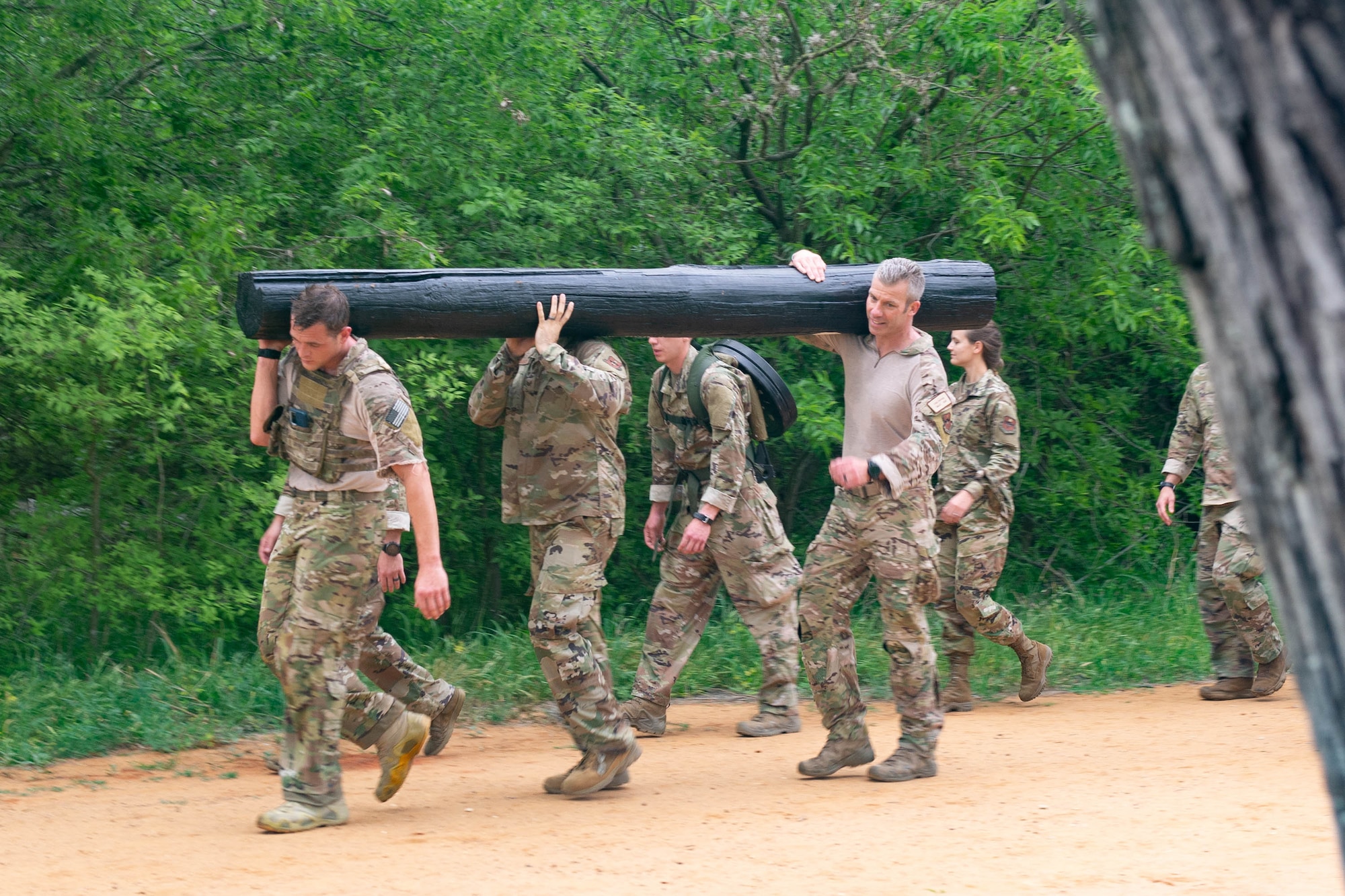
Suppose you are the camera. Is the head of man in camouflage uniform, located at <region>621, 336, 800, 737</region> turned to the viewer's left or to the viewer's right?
to the viewer's left

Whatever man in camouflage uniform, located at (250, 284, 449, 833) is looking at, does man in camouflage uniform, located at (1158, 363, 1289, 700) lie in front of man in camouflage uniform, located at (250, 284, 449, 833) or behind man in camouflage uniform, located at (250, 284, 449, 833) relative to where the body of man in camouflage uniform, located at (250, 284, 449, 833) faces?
behind

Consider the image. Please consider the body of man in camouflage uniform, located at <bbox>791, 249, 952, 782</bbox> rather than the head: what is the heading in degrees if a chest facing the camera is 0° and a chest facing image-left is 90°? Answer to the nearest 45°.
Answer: approximately 45°

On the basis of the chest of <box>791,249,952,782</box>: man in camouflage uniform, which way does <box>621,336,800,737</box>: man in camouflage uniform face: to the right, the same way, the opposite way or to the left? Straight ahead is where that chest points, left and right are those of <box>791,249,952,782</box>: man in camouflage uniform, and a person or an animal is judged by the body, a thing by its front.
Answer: the same way

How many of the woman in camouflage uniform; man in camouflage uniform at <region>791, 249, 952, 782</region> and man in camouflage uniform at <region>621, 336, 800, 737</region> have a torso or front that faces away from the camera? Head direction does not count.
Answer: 0

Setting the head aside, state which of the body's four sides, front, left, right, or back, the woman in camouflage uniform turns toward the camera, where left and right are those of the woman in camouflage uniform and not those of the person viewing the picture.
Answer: left

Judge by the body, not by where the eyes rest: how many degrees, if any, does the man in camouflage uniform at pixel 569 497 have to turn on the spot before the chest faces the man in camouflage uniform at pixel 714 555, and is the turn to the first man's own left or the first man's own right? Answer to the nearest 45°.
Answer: approximately 180°

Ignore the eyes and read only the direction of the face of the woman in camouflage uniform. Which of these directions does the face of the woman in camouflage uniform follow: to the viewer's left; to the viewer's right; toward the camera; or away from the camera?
to the viewer's left

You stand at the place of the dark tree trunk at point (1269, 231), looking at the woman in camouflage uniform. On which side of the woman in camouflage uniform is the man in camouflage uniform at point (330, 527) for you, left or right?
left

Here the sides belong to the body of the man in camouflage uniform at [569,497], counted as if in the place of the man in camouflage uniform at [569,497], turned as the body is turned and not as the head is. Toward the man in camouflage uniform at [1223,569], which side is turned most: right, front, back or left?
back

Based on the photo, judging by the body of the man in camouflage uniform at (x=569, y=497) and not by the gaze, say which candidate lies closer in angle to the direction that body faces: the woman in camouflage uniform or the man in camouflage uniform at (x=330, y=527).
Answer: the man in camouflage uniform

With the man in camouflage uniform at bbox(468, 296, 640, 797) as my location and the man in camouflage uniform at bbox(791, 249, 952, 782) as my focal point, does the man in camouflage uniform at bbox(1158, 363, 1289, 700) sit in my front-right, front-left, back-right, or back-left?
front-left

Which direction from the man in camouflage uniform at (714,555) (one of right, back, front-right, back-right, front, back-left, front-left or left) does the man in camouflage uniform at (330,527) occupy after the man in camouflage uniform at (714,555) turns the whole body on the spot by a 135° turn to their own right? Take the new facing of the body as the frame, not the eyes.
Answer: back-left

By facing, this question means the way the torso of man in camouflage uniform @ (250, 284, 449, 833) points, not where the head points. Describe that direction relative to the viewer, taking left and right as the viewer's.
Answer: facing the viewer and to the left of the viewer

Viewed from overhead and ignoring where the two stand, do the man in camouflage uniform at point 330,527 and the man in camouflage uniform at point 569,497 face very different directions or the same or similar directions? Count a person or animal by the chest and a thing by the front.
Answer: same or similar directions

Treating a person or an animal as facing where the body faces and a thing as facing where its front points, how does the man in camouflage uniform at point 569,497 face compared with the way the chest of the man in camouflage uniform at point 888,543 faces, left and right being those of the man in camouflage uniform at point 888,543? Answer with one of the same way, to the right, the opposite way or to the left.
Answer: the same way

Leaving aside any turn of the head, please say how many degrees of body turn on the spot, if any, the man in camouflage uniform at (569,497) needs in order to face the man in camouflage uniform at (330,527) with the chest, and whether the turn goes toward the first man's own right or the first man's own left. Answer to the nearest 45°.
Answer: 0° — they already face them

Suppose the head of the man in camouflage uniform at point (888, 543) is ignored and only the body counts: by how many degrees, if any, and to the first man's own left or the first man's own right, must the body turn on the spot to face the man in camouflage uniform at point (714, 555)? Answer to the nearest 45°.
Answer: approximately 90° to the first man's own right

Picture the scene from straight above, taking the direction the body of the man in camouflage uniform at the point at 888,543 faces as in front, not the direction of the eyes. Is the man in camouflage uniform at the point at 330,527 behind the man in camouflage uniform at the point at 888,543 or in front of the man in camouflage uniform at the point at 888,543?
in front

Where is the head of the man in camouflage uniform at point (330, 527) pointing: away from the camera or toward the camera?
toward the camera

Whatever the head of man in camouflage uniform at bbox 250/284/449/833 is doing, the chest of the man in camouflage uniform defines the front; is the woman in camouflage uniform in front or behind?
behind
